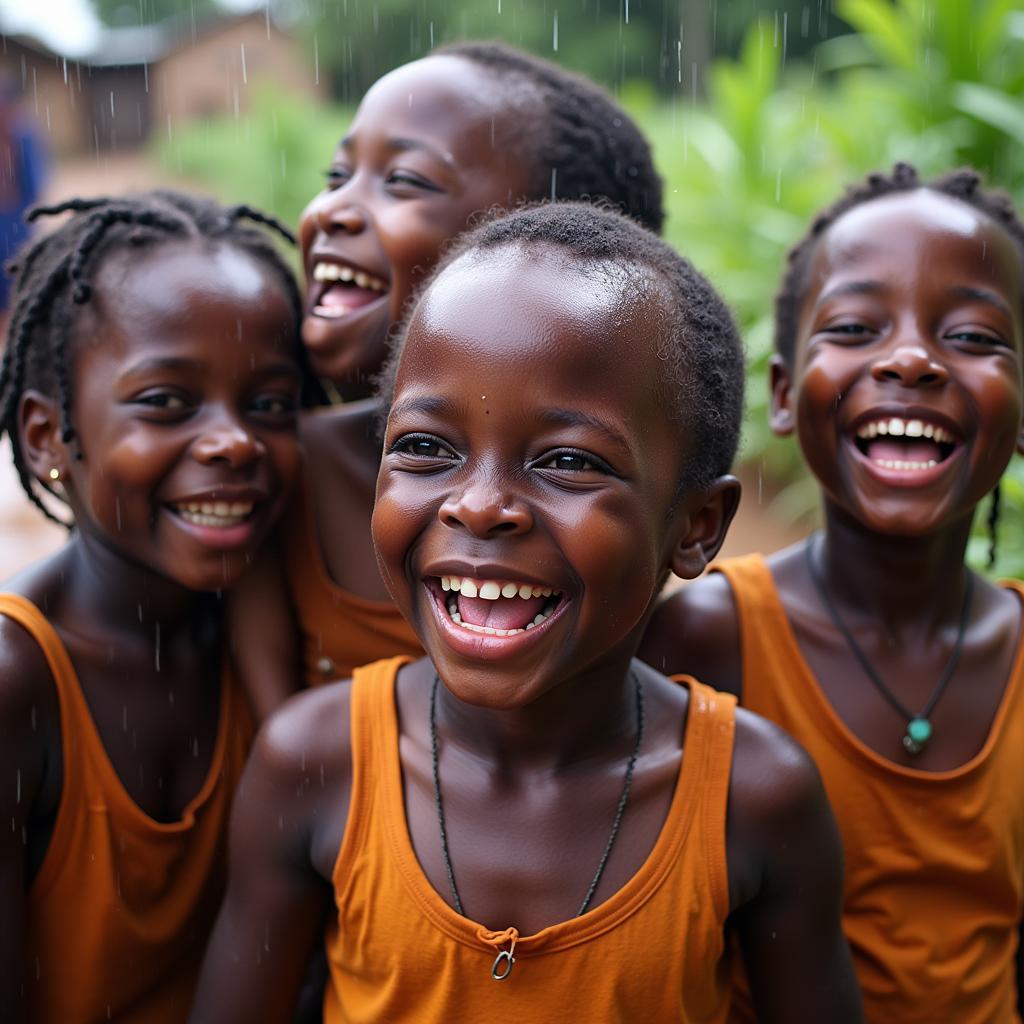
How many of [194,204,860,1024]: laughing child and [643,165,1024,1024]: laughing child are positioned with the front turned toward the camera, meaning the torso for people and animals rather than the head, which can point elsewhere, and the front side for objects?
2

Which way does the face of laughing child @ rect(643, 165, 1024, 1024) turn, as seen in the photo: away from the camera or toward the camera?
toward the camera

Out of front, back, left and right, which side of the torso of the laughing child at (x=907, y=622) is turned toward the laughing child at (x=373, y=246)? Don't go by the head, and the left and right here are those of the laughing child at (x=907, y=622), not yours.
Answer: right

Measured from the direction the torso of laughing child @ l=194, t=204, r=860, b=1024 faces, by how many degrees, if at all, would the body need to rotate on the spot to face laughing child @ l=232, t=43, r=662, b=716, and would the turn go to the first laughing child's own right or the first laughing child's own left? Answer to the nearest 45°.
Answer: approximately 180°

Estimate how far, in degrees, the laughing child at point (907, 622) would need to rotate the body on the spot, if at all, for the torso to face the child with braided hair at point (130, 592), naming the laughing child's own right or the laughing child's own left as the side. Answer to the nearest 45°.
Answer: approximately 90° to the laughing child's own right

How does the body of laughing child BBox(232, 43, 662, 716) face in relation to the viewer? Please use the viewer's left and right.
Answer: facing the viewer and to the left of the viewer

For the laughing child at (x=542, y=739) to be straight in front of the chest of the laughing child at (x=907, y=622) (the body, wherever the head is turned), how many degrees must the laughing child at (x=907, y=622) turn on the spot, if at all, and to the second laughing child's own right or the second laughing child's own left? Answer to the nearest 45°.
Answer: approximately 45° to the second laughing child's own right

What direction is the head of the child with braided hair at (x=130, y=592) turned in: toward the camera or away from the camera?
toward the camera

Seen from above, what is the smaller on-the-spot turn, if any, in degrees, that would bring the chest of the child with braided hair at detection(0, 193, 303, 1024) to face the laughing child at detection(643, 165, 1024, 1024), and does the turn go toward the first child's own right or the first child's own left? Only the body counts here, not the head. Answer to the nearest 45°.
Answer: approximately 45° to the first child's own left

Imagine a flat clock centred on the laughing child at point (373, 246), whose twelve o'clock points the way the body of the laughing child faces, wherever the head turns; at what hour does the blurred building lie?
The blurred building is roughly at 4 o'clock from the laughing child.

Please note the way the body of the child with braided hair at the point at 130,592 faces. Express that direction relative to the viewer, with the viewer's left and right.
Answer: facing the viewer and to the right of the viewer

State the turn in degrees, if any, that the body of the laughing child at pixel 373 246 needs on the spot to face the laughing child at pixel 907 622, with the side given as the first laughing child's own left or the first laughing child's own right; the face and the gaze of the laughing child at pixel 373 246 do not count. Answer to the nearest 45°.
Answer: approximately 90° to the first laughing child's own left

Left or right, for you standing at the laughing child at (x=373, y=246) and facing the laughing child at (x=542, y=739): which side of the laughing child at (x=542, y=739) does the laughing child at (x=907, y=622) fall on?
left

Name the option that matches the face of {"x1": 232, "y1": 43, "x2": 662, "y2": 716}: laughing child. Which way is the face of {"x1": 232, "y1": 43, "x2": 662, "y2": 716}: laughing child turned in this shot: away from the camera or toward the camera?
toward the camera

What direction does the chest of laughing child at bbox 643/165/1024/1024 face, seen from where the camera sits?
toward the camera

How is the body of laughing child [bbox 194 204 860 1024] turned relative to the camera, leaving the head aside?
toward the camera
